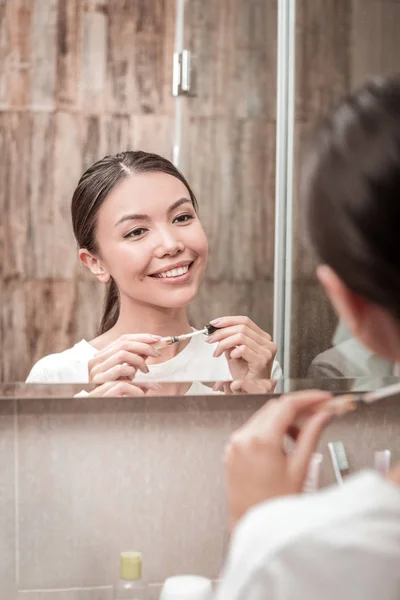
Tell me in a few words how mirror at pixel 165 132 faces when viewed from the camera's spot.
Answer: facing the viewer

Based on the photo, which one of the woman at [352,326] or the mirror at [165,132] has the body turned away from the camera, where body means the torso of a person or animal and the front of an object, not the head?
the woman

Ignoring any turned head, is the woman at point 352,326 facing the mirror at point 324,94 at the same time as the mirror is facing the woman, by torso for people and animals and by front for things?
yes

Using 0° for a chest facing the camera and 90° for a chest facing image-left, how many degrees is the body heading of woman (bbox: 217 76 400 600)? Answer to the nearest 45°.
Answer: approximately 180°

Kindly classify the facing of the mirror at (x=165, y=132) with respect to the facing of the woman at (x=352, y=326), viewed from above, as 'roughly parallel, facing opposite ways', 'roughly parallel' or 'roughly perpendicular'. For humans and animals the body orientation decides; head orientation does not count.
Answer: roughly parallel, facing opposite ways

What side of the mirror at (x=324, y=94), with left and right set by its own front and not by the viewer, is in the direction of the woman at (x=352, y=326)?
front

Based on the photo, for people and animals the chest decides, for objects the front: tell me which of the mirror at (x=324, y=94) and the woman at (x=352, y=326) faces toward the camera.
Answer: the mirror

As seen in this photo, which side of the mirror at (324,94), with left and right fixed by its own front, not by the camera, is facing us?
front
